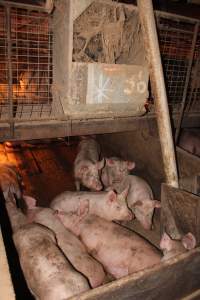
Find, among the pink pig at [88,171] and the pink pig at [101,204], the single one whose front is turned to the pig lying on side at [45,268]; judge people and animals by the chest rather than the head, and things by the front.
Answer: the pink pig at [88,171]

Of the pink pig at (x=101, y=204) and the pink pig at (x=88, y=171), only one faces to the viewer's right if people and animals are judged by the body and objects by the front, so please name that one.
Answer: the pink pig at (x=101, y=204)

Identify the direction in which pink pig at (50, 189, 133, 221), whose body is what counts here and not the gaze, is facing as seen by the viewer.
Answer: to the viewer's right

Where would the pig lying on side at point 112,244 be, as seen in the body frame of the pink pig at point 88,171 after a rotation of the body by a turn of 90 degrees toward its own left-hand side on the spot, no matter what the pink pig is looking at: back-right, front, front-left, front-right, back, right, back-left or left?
right

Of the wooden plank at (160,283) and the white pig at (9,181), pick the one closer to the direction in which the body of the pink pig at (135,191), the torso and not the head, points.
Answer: the wooden plank

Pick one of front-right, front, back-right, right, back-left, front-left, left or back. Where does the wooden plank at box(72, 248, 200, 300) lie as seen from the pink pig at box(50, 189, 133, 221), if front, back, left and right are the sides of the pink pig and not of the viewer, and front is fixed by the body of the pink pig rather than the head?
right

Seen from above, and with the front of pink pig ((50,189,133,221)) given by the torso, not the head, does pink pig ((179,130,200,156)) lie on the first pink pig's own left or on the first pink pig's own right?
on the first pink pig's own left

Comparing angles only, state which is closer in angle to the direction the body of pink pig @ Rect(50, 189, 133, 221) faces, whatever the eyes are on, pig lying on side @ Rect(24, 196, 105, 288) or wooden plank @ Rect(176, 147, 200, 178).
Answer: the wooden plank

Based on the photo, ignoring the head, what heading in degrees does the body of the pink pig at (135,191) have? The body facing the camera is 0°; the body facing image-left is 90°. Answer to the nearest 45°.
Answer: approximately 315°
